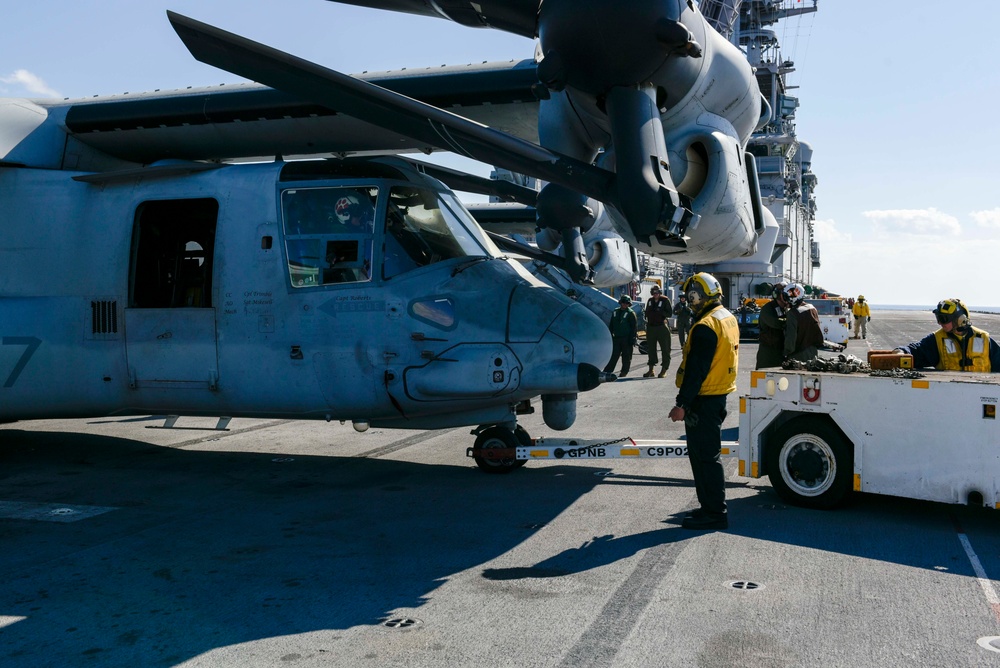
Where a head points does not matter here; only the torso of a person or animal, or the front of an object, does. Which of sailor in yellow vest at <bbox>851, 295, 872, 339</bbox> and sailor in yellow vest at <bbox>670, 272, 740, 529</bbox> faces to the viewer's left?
sailor in yellow vest at <bbox>670, 272, 740, 529</bbox>

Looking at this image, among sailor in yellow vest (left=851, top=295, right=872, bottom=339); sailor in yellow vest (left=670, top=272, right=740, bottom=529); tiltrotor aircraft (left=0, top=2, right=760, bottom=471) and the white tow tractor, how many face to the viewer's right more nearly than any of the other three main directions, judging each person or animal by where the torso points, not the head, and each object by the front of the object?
1

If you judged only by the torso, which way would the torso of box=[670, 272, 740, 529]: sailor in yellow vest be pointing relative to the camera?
to the viewer's left

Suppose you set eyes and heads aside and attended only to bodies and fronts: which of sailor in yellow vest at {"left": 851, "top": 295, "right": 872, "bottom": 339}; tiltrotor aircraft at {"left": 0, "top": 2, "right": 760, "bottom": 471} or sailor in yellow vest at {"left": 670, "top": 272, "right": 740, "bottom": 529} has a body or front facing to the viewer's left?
sailor in yellow vest at {"left": 670, "top": 272, "right": 740, "bottom": 529}

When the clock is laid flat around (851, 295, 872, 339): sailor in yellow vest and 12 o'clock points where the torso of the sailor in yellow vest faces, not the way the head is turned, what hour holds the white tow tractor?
The white tow tractor is roughly at 12 o'clock from the sailor in yellow vest.

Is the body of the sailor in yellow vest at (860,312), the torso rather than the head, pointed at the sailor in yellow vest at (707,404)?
yes

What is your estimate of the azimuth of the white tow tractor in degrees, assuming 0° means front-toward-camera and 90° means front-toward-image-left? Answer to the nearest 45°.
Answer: approximately 90°

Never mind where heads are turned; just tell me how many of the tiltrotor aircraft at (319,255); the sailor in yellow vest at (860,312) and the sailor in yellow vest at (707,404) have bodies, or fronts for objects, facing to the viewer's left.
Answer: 1

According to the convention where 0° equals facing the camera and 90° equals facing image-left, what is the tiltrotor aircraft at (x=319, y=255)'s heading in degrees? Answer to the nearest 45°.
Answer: approximately 270°

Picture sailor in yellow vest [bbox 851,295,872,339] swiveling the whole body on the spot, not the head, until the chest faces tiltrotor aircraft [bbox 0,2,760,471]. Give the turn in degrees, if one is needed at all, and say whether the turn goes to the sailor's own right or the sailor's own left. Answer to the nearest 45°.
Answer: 0° — they already face it

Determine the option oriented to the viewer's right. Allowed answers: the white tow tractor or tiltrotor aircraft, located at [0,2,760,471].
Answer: the tiltrotor aircraft

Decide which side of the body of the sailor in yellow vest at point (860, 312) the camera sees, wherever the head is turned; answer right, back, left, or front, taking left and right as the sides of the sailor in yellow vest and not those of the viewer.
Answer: front

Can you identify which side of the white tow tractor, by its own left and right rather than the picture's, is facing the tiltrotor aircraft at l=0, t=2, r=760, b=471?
front

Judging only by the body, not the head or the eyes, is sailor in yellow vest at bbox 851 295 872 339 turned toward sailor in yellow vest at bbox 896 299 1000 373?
yes

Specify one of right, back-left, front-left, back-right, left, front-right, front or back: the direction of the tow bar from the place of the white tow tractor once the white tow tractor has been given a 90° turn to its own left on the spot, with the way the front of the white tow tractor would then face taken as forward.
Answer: right

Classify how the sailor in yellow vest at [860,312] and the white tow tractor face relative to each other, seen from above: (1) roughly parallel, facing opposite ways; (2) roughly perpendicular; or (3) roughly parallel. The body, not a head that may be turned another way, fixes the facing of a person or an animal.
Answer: roughly perpendicular
